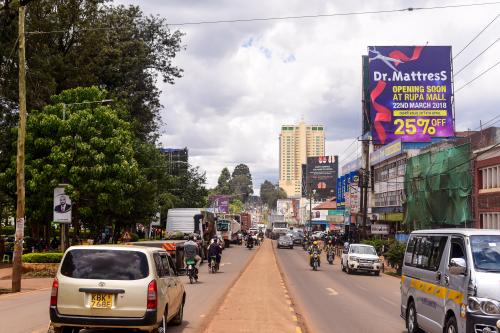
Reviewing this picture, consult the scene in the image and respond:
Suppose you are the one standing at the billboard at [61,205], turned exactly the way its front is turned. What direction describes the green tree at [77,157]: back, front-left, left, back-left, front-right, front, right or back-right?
back

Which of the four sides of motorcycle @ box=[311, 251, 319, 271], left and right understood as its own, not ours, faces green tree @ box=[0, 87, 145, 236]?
right

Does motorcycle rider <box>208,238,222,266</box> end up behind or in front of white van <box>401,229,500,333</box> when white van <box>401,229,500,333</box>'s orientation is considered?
behind

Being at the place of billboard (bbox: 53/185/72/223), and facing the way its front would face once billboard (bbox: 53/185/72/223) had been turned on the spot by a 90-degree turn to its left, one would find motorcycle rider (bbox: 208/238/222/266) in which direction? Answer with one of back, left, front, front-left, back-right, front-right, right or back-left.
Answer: front

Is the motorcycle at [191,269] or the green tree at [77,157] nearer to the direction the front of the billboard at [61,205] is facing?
the motorcycle

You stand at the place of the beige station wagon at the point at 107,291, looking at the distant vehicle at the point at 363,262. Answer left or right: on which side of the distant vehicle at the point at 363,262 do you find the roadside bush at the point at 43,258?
left

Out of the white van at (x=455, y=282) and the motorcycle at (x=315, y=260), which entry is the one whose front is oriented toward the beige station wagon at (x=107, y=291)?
the motorcycle

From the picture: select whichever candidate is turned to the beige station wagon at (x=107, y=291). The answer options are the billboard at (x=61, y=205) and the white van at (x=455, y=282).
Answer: the billboard

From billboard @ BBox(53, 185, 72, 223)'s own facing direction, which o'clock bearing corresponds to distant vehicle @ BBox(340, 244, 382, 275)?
The distant vehicle is roughly at 9 o'clock from the billboard.

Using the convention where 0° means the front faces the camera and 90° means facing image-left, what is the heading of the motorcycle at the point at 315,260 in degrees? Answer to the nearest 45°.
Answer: approximately 0°

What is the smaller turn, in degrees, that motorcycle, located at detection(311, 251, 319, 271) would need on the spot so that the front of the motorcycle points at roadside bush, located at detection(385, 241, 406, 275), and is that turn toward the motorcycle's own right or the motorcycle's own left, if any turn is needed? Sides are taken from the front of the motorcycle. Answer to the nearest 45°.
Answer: approximately 90° to the motorcycle's own left

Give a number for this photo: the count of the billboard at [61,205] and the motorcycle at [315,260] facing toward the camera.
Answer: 2

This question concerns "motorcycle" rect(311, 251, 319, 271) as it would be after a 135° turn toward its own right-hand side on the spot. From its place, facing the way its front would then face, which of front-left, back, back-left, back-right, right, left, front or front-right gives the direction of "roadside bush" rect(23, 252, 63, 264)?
left

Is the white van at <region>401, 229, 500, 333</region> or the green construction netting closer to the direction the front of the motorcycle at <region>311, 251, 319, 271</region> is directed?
the white van
